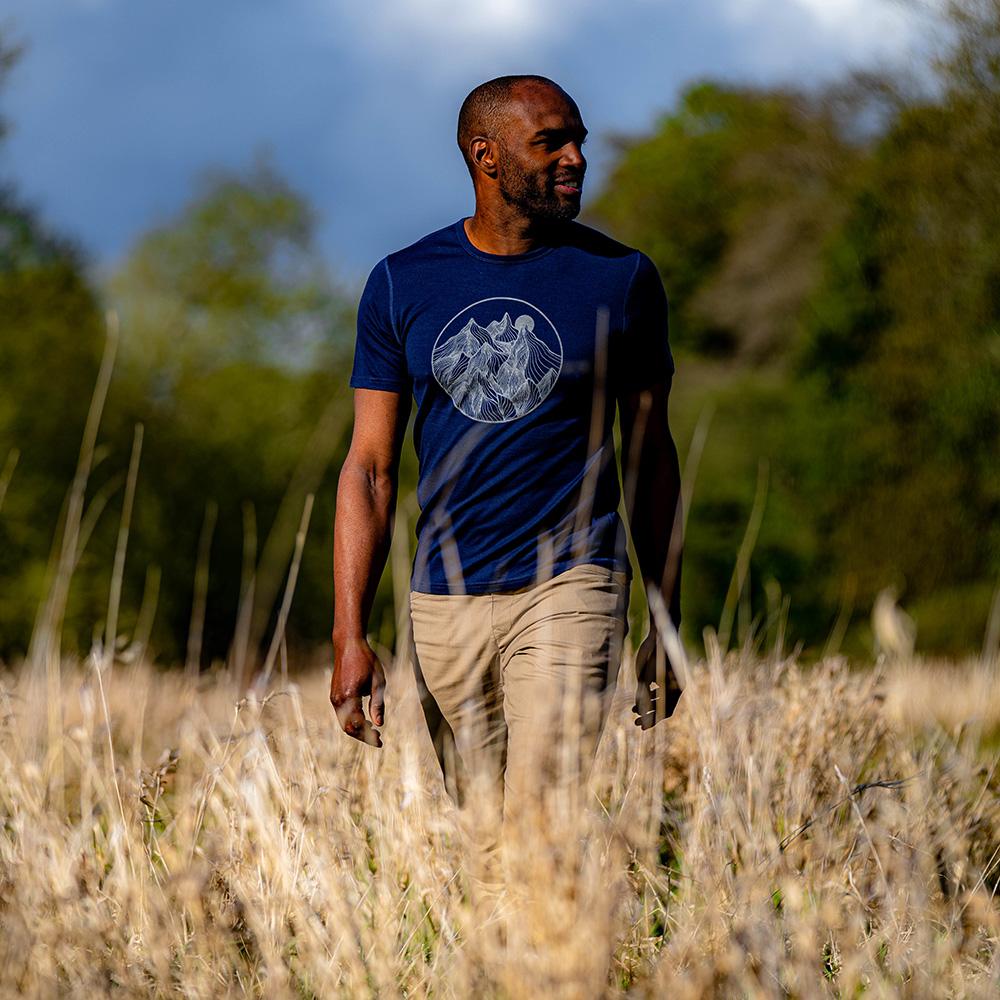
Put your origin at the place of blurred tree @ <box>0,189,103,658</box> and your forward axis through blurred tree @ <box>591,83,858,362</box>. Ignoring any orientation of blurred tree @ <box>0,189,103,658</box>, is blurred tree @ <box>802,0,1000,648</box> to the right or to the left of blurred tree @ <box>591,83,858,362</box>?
right

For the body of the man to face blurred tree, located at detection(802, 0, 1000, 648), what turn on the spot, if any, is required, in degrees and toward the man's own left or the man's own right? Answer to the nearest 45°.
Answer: approximately 180°

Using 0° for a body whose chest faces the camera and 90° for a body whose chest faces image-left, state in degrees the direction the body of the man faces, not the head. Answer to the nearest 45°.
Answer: approximately 0°

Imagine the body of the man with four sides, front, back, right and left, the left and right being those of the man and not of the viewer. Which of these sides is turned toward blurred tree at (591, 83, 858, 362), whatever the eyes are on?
back

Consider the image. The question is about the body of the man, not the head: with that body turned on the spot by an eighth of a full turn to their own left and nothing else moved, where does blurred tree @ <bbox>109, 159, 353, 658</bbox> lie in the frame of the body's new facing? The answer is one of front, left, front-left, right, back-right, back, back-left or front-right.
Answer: back-left

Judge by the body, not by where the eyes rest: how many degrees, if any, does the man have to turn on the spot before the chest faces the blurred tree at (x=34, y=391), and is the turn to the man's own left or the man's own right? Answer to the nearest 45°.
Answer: approximately 180°
